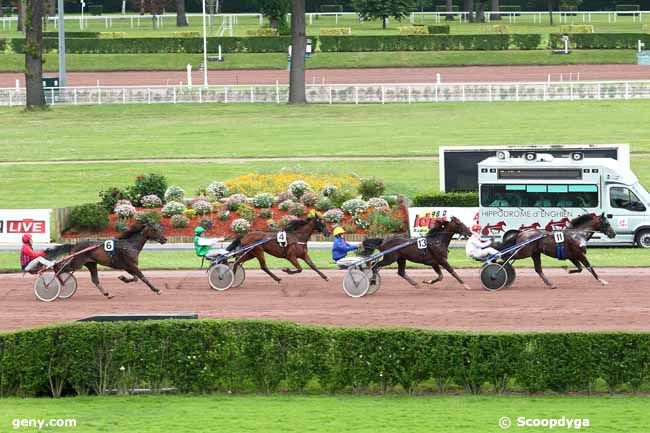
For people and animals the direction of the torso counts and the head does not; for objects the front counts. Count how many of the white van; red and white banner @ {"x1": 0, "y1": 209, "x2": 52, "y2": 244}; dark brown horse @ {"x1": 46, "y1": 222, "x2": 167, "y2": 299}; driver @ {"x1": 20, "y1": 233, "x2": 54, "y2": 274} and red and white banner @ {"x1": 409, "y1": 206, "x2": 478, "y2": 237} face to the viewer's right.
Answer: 3

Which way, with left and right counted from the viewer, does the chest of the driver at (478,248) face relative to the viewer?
facing to the right of the viewer

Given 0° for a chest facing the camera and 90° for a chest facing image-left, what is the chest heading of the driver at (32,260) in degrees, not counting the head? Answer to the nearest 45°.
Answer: approximately 270°

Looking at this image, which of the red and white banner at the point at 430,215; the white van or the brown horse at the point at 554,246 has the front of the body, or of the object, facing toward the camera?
the red and white banner

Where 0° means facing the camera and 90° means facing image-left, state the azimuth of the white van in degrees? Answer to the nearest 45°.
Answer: approximately 270°

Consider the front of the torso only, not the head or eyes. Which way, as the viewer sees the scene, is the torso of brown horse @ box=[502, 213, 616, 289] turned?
to the viewer's right

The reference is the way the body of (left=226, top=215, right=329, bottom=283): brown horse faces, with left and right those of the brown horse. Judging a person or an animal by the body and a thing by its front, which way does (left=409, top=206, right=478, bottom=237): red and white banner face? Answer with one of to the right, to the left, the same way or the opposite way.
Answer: to the right

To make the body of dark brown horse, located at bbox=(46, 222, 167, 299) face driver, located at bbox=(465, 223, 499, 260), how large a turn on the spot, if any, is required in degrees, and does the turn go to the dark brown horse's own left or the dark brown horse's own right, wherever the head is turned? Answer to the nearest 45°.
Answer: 0° — it already faces them

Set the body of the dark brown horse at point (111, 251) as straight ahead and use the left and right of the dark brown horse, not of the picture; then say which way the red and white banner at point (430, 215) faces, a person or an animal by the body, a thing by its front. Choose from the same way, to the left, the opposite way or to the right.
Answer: to the right

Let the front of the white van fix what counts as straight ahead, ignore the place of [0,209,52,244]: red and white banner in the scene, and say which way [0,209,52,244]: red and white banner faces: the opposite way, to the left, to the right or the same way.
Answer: to the right

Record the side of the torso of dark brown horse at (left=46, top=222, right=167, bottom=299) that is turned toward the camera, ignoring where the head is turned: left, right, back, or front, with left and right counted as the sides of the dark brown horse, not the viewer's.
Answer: right

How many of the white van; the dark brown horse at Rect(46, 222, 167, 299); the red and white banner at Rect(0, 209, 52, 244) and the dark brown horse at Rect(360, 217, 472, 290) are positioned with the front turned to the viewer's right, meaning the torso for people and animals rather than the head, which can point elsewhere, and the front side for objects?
3

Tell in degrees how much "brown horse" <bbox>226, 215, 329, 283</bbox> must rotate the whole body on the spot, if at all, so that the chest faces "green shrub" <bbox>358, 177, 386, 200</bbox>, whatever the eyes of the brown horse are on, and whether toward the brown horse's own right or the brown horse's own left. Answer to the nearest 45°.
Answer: approximately 90° to the brown horse's own left

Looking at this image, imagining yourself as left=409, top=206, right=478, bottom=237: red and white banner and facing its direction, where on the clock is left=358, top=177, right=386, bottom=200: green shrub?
The green shrub is roughly at 5 o'clock from the red and white banner.

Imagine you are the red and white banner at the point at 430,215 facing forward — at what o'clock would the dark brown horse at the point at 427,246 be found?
The dark brown horse is roughly at 12 o'clock from the red and white banner.

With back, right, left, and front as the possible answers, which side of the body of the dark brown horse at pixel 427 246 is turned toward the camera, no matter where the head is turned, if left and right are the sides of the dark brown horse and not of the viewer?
right

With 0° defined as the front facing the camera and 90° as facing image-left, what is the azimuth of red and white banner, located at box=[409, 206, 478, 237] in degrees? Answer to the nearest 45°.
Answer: approximately 0°
